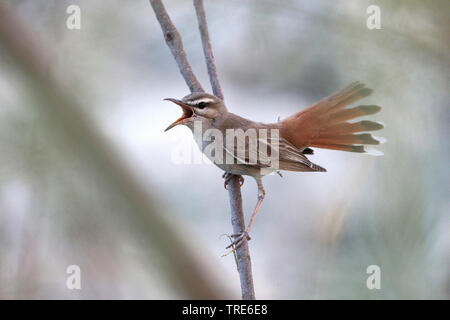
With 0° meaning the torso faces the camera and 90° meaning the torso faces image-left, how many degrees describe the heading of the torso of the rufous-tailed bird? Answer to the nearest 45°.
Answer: approximately 90°
